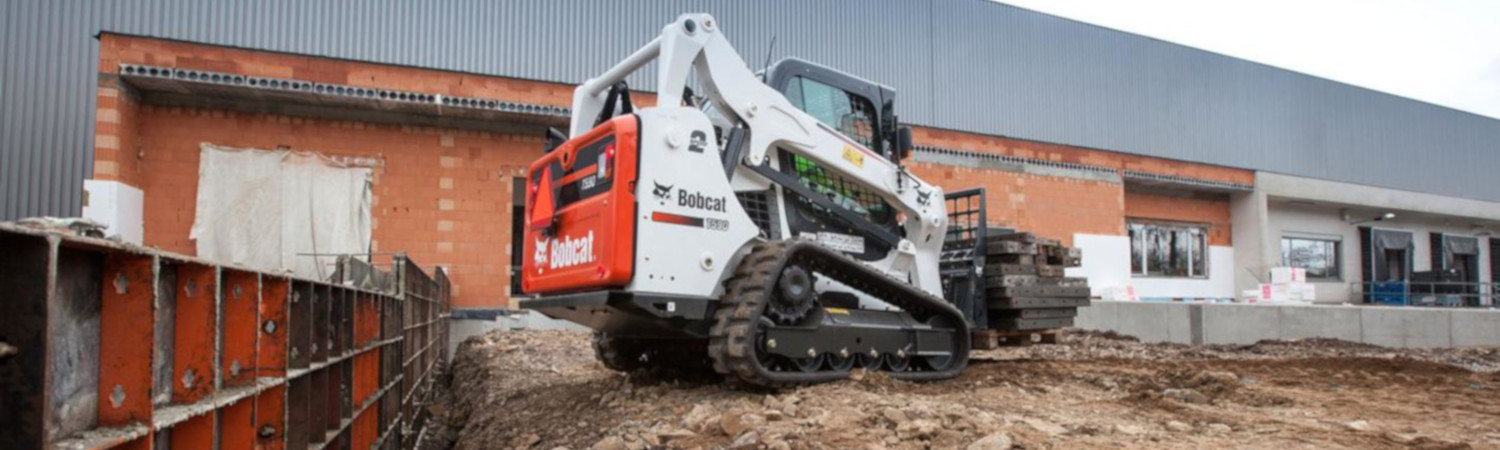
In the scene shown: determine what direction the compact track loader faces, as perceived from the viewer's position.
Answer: facing away from the viewer and to the right of the viewer

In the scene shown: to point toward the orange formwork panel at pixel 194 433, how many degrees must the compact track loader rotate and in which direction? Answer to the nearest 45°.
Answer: approximately 135° to its right

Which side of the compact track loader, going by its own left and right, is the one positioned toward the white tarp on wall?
left

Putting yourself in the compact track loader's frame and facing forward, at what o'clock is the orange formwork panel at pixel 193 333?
The orange formwork panel is roughly at 5 o'clock from the compact track loader.

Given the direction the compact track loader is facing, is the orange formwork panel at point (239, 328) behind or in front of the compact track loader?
behind

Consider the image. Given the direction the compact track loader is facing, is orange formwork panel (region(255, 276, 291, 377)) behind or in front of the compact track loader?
behind

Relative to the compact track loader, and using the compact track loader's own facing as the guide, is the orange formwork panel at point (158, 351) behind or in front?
behind

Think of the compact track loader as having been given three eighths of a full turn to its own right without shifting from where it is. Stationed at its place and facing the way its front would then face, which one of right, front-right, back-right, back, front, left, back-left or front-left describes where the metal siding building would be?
back

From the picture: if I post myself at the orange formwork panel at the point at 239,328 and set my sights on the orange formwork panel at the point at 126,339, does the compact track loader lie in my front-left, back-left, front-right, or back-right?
back-left
